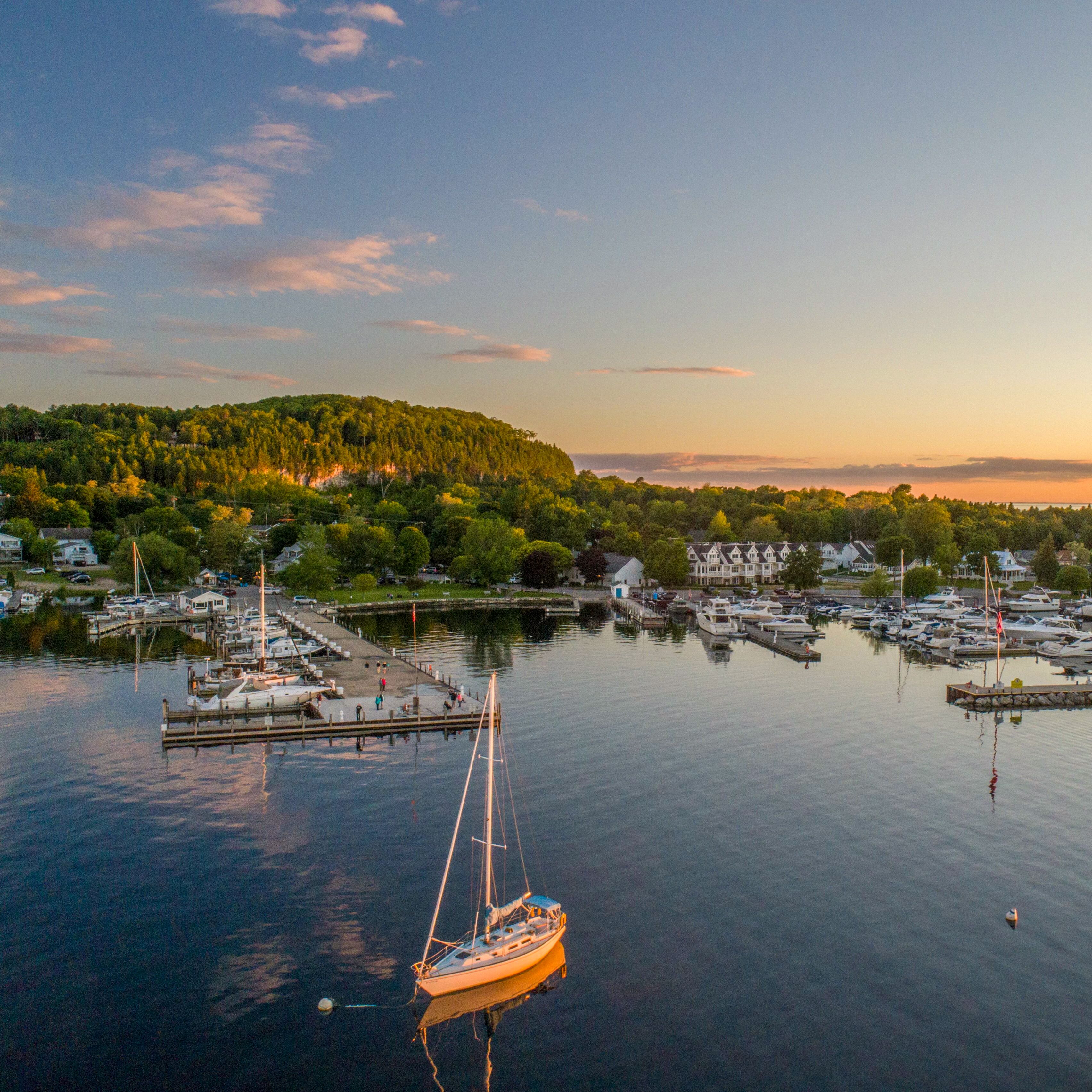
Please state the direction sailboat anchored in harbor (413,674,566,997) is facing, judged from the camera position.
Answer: facing the viewer and to the left of the viewer
